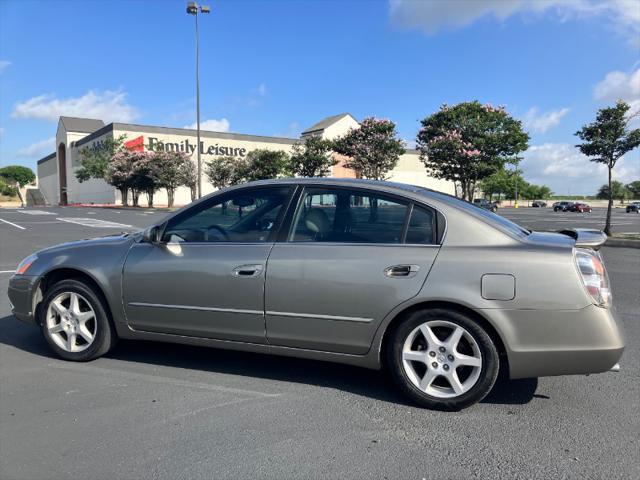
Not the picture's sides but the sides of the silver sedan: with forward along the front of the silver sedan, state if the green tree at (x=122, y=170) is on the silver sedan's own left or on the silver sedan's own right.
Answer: on the silver sedan's own right

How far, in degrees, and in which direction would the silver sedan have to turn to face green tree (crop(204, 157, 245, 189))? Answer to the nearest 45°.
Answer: approximately 90° to its right

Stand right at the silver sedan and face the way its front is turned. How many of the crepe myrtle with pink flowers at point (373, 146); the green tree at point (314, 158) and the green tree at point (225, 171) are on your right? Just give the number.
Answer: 3

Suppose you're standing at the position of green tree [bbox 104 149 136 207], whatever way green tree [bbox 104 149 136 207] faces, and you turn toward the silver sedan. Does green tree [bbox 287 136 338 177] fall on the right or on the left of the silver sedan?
left

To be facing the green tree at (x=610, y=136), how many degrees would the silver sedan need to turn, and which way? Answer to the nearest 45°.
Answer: approximately 135° to its right

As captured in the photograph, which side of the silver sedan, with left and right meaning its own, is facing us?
left

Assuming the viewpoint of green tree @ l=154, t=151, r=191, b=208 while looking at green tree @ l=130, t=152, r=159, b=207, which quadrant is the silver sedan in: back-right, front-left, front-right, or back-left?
back-left

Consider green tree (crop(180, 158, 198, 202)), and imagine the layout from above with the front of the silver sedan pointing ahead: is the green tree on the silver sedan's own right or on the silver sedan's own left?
on the silver sedan's own right

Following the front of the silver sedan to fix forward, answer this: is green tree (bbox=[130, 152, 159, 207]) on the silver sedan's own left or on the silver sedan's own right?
on the silver sedan's own right

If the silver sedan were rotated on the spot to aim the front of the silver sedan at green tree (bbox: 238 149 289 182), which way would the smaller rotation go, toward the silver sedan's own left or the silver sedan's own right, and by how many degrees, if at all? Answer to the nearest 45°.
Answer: approximately 90° to the silver sedan's own right
